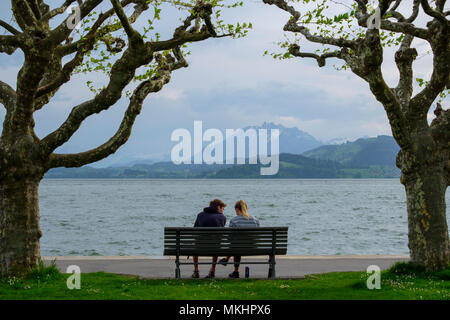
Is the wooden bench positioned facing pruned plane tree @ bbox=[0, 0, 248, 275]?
no

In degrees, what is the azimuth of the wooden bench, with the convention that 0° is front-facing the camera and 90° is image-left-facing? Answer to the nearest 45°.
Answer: approximately 180°
